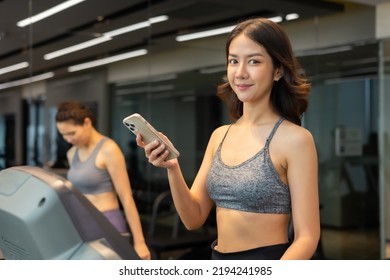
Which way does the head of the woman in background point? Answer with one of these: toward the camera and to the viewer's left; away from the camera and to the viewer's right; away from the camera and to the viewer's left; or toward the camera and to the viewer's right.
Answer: toward the camera and to the viewer's left

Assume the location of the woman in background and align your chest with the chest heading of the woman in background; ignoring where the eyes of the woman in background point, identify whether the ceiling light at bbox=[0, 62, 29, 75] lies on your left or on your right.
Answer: on your right

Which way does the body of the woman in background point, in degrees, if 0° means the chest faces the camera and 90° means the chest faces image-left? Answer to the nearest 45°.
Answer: approximately 45°

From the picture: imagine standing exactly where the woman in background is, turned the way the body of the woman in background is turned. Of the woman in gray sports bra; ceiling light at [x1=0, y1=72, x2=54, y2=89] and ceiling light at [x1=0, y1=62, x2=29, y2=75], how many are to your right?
2

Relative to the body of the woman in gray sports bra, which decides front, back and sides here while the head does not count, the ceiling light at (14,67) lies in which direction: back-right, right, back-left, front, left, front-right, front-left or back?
right

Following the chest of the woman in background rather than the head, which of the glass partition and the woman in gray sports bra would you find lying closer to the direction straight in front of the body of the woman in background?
the woman in gray sports bra

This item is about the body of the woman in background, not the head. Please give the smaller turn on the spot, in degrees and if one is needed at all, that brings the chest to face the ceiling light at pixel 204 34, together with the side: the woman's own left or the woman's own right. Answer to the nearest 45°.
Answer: approximately 180°

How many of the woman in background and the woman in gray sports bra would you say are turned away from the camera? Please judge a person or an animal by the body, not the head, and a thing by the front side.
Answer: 0

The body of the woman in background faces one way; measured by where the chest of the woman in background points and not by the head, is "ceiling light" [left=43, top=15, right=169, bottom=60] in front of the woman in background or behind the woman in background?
behind

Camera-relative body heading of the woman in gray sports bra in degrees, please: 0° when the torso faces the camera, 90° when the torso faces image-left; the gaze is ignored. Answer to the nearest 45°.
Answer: approximately 45°

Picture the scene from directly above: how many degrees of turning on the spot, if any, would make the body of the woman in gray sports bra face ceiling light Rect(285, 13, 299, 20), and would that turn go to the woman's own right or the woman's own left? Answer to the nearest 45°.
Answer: approximately 135° to the woman's own right
